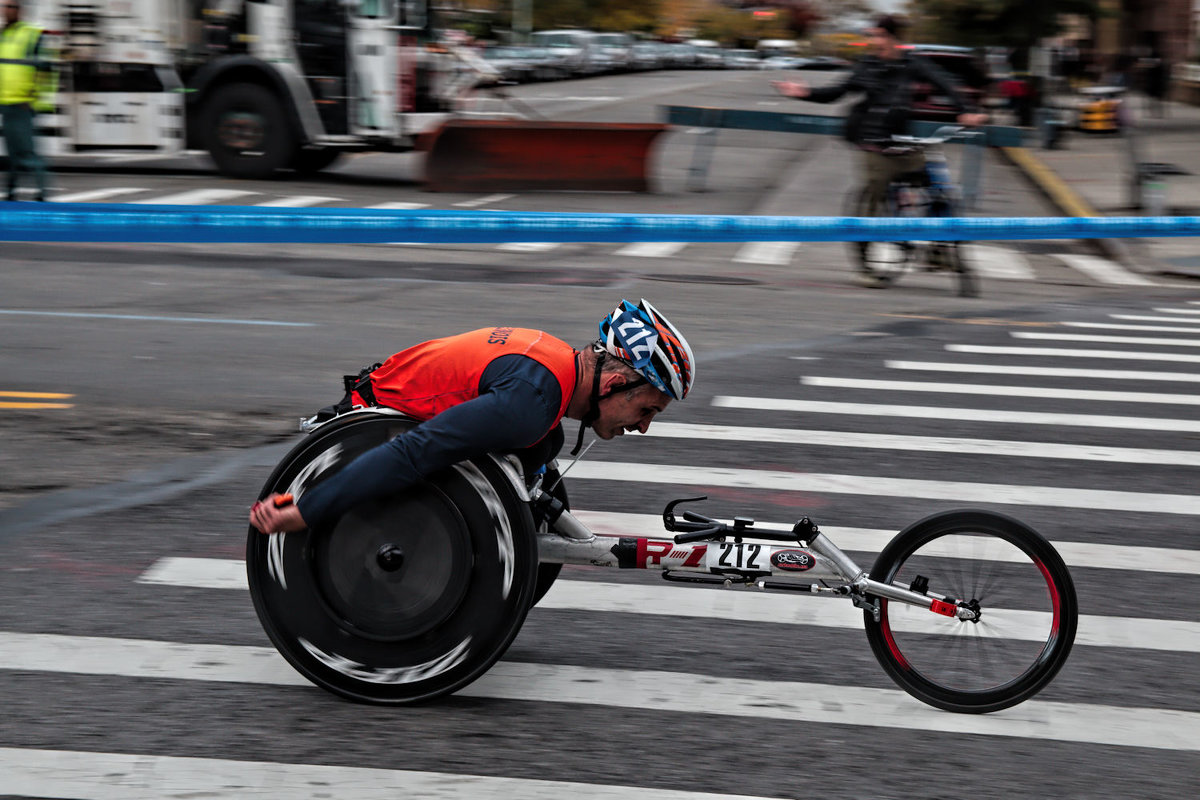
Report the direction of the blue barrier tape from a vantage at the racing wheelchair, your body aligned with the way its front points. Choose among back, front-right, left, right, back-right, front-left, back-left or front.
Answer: left

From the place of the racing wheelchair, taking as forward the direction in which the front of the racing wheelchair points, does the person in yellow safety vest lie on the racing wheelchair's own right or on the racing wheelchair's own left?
on the racing wheelchair's own left

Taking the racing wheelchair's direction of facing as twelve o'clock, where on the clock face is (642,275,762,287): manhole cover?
The manhole cover is roughly at 9 o'clock from the racing wheelchair.

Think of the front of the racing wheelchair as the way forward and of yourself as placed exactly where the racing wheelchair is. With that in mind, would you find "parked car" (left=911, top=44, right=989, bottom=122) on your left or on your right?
on your left

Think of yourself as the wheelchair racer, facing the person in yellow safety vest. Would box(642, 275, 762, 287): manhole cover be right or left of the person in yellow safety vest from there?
right

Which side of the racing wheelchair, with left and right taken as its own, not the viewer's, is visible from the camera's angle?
right

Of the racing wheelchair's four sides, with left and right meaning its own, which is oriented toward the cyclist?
left
